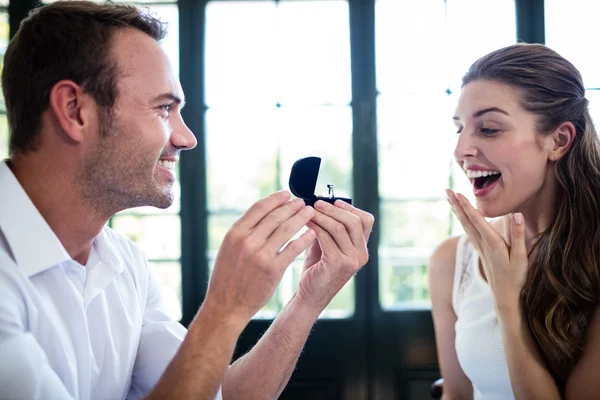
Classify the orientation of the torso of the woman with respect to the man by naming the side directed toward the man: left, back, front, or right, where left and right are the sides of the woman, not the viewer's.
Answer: front

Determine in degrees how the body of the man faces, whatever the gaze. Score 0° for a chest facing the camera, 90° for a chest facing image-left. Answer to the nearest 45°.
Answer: approximately 270°

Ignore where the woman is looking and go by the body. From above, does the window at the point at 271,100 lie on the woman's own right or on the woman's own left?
on the woman's own right

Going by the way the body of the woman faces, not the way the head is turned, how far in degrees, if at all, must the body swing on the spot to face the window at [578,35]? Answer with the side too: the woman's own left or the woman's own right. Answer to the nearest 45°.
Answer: approximately 135° to the woman's own right

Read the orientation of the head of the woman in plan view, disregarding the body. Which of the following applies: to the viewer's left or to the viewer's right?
to the viewer's left

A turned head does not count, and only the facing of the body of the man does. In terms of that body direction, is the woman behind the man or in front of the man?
in front

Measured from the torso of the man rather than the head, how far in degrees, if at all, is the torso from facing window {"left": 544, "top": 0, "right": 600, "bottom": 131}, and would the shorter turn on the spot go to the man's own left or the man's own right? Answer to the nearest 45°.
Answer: approximately 45° to the man's own left

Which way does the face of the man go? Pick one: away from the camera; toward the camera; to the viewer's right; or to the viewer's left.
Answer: to the viewer's right

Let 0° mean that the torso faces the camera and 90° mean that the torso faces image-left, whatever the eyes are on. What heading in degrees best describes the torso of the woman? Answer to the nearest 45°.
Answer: approximately 45°

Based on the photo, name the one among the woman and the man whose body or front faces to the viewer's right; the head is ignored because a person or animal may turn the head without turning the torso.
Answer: the man

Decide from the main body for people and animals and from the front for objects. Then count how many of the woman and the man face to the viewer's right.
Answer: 1
